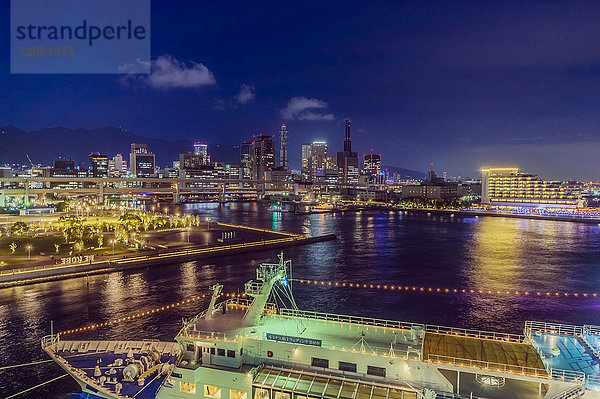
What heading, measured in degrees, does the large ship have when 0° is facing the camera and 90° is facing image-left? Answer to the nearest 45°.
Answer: approximately 90°

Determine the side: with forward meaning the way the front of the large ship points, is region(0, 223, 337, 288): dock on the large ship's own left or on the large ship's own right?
on the large ship's own right

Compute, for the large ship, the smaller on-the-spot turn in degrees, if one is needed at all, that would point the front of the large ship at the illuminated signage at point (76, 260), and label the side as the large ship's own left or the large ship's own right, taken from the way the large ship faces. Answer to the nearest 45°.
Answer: approximately 45° to the large ship's own right
